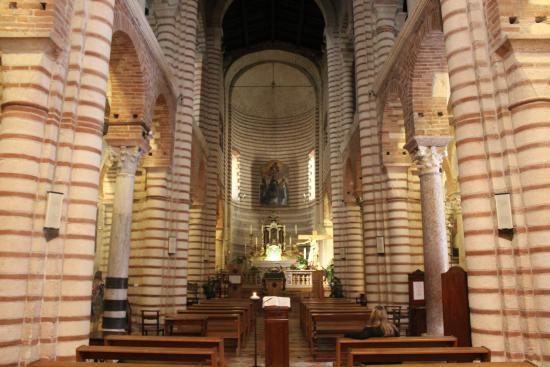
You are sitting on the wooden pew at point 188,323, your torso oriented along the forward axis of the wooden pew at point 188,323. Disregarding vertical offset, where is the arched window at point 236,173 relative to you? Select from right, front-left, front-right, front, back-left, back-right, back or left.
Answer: front

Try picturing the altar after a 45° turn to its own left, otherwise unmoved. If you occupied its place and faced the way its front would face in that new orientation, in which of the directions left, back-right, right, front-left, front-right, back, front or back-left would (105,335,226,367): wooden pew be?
front-right

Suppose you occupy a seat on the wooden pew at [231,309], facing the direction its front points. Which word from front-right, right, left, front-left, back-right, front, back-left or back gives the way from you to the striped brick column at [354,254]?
front-right

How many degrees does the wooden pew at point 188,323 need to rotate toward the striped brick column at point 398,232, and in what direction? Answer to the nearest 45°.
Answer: approximately 90° to its right

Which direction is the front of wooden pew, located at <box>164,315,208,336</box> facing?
away from the camera

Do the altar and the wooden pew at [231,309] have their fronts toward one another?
yes

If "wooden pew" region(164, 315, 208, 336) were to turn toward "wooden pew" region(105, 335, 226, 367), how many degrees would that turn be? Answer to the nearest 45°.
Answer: approximately 180°

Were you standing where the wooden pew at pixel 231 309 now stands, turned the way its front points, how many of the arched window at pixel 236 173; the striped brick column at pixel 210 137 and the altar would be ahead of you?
3

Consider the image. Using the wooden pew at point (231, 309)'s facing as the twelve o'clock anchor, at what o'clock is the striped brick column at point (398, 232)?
The striped brick column is roughly at 3 o'clock from the wooden pew.

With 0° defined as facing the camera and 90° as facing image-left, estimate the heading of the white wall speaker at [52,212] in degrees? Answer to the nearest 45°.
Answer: approximately 315°

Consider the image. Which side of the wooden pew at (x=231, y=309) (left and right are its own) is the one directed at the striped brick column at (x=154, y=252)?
left

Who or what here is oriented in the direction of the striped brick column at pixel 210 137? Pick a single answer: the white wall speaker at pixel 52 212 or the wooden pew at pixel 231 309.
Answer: the wooden pew

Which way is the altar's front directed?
toward the camera

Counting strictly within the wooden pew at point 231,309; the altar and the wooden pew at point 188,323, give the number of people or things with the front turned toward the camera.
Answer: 1

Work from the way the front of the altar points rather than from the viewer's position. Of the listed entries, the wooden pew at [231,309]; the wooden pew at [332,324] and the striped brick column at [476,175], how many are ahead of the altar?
3

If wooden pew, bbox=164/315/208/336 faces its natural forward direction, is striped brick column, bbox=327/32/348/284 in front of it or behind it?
in front

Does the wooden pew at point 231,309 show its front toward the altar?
yes

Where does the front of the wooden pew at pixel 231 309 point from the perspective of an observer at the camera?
facing away from the viewer
